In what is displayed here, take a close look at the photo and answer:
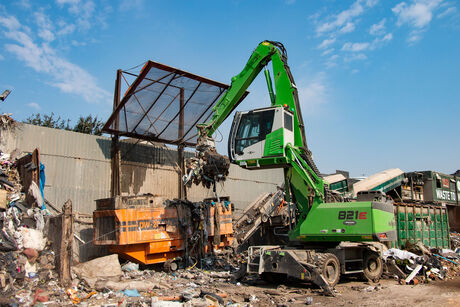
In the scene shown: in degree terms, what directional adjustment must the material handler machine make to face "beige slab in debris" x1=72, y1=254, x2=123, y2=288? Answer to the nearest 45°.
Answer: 0° — it already faces it

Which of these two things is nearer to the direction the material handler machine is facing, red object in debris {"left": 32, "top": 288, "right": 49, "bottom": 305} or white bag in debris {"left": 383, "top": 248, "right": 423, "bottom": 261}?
the red object in debris

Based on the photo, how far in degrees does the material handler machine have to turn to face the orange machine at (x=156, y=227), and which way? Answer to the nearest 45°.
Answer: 0° — it already faces it

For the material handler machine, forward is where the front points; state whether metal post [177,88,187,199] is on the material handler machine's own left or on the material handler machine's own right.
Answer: on the material handler machine's own right

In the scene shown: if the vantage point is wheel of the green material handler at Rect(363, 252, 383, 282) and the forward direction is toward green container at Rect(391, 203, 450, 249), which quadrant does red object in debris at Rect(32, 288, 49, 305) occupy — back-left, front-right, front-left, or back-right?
back-left

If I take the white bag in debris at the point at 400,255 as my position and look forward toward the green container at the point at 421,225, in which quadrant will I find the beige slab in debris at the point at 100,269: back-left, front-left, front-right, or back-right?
back-left

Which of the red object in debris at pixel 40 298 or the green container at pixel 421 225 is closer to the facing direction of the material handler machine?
the red object in debris

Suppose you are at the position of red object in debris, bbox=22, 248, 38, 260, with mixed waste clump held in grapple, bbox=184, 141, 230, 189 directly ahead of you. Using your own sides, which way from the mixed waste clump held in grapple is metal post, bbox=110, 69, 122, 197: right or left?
left

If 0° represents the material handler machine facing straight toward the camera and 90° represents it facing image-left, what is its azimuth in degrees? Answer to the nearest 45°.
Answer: approximately 90°

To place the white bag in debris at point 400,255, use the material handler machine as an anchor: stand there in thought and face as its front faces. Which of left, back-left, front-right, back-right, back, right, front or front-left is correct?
back-right

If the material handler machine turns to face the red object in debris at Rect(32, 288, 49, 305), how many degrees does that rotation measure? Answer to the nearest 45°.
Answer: approximately 45° to its left
